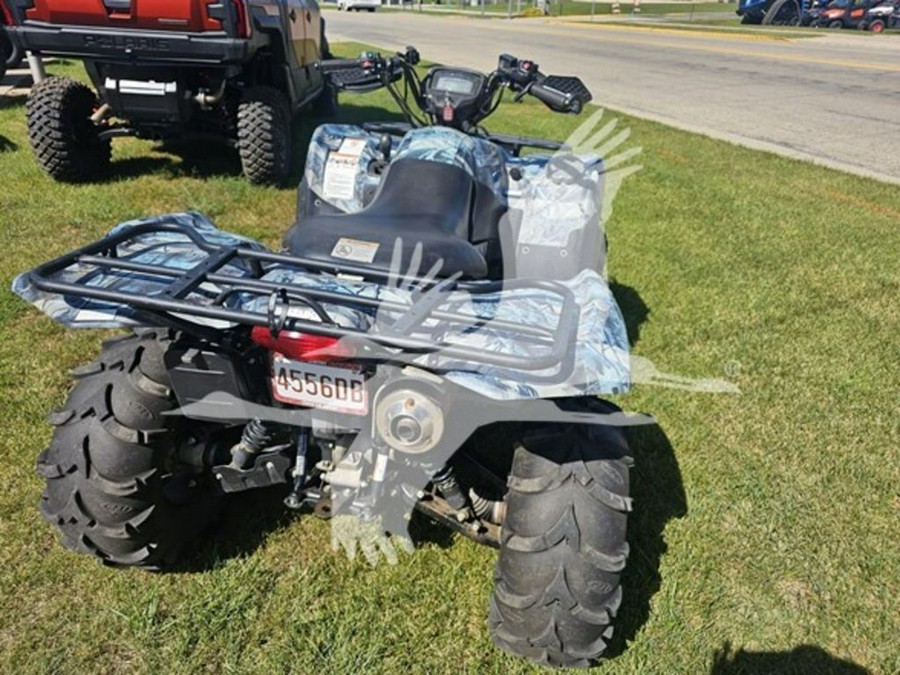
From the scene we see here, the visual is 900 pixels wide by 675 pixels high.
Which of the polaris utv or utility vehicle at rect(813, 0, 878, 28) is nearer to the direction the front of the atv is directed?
the utility vehicle

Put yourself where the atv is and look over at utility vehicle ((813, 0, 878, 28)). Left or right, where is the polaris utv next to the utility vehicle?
left

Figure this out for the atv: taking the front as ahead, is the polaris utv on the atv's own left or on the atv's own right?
on the atv's own left

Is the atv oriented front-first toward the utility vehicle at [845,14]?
yes

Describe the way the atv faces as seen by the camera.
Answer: facing away from the viewer and to the right of the viewer
